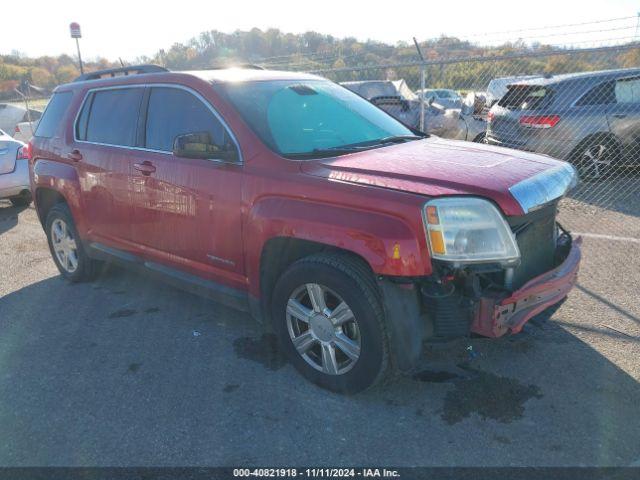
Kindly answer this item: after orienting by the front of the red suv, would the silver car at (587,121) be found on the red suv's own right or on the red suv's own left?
on the red suv's own left

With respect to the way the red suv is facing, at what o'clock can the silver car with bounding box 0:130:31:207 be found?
The silver car is roughly at 6 o'clock from the red suv.

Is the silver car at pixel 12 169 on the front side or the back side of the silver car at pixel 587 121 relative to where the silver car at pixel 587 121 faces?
on the back side

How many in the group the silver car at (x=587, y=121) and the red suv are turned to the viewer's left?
0

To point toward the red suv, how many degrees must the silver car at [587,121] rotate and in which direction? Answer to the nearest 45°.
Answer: approximately 135° to its right

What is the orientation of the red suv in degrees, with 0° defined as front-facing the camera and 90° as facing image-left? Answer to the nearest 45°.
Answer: approximately 315°

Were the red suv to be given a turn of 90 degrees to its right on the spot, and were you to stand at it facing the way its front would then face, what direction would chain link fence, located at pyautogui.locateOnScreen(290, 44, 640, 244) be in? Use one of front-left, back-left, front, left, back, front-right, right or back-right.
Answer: back

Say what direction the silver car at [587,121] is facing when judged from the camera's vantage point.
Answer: facing away from the viewer and to the right of the viewer
